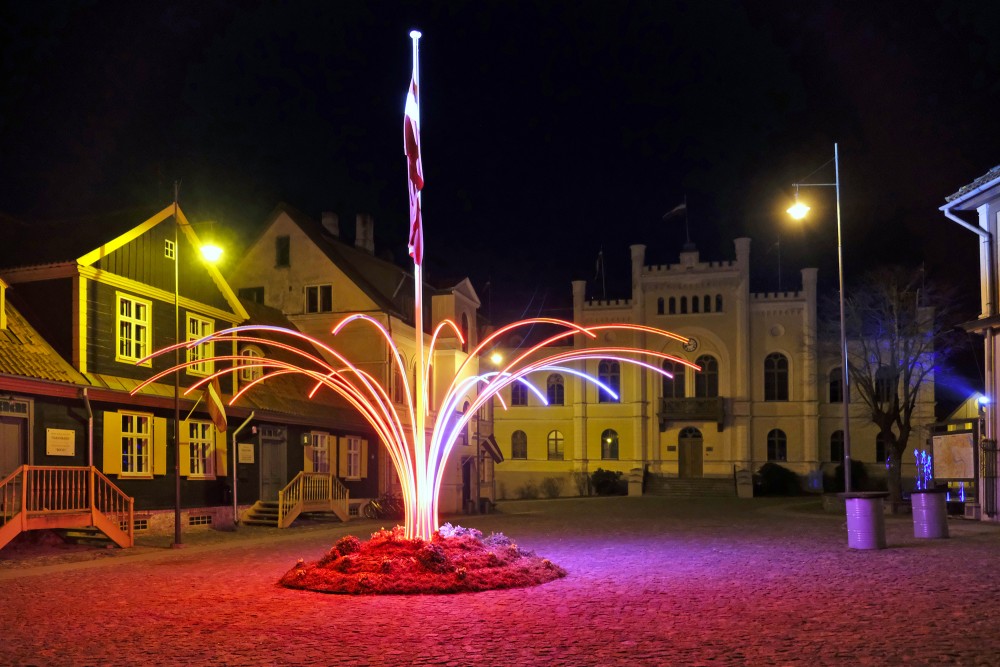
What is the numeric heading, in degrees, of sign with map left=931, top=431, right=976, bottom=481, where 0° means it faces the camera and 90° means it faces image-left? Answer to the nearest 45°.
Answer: approximately 0°

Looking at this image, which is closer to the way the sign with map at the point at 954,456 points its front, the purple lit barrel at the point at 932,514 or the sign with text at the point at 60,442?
the purple lit barrel

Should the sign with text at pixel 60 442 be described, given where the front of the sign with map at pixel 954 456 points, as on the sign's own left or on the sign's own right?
on the sign's own right

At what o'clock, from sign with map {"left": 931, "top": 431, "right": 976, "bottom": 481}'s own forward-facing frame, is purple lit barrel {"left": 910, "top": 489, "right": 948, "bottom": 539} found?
The purple lit barrel is roughly at 12 o'clock from the sign with map.

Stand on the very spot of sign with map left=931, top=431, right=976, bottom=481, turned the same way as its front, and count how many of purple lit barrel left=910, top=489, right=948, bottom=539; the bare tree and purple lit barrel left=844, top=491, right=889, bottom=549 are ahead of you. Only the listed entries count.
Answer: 2

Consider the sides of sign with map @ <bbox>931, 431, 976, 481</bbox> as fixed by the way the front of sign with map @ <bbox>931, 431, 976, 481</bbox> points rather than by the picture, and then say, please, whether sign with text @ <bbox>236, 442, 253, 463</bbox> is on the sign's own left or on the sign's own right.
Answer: on the sign's own right

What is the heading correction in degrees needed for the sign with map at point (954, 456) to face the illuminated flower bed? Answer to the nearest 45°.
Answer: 0° — it already faces it
